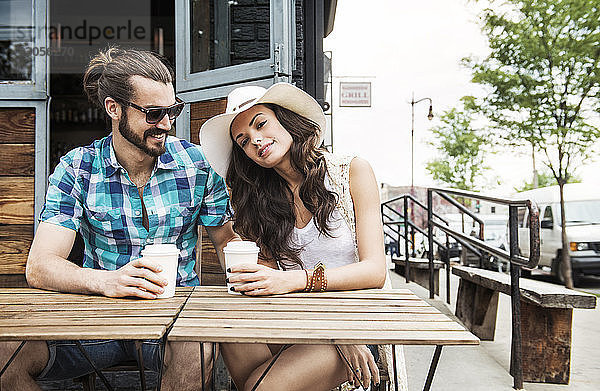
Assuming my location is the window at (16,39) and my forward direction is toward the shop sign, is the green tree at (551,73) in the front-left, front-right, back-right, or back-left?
front-right

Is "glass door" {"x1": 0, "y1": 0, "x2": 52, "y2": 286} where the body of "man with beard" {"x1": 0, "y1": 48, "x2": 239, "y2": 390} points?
no

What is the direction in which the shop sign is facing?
toward the camera

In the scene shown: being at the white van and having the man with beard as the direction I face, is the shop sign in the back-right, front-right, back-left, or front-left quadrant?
front-right

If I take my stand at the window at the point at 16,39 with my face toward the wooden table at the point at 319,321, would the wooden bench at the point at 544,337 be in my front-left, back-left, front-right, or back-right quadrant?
front-left

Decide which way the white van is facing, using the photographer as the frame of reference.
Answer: facing the viewer and to the right of the viewer

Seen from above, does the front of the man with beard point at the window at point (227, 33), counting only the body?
no

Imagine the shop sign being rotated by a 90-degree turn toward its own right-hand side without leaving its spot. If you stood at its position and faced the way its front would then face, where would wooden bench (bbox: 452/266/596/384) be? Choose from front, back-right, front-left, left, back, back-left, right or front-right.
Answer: left

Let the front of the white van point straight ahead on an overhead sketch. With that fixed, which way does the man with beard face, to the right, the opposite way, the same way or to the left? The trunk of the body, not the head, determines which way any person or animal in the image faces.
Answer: the same way

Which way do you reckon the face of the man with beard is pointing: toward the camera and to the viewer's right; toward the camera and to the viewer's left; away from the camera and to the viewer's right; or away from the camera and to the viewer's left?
toward the camera and to the viewer's right

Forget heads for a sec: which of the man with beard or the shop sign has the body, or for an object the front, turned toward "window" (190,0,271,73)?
the shop sign

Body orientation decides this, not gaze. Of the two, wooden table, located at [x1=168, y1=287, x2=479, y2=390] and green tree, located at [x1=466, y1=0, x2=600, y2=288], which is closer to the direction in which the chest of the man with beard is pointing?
the wooden table

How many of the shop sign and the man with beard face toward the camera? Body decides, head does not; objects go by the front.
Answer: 2

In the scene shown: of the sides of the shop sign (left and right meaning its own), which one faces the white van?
left

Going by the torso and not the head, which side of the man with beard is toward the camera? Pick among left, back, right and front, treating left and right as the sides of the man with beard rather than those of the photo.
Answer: front

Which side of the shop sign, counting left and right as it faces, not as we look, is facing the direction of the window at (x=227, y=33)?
front

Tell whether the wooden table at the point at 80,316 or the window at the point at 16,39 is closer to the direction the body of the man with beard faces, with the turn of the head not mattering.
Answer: the wooden table
